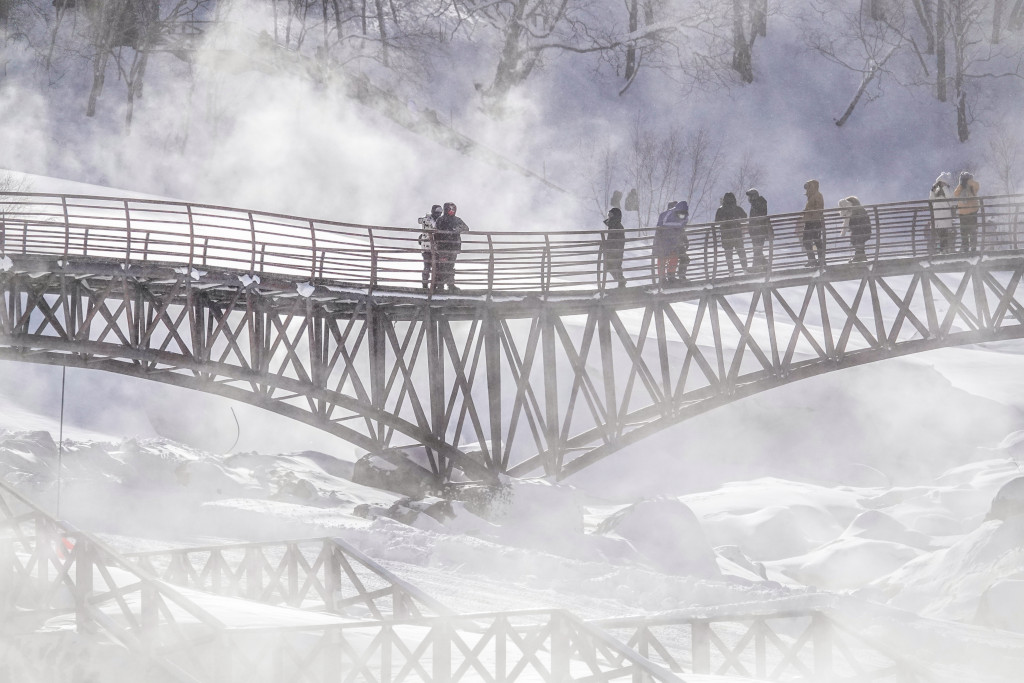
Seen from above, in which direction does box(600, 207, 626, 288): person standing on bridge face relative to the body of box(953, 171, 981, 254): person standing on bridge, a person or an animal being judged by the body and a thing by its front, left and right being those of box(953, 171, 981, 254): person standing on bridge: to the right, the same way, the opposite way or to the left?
to the right

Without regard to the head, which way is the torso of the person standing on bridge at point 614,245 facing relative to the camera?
to the viewer's left

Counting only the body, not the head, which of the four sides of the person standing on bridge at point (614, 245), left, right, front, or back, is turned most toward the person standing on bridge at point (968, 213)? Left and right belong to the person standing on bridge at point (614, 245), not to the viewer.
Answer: back

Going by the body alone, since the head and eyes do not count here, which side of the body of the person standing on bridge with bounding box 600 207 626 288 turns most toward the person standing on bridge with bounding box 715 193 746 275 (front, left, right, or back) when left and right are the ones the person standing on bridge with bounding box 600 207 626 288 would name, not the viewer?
back

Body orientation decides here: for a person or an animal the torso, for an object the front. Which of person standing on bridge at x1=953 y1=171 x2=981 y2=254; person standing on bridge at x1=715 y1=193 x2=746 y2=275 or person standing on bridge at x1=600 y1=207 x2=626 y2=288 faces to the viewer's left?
person standing on bridge at x1=600 y1=207 x2=626 y2=288
